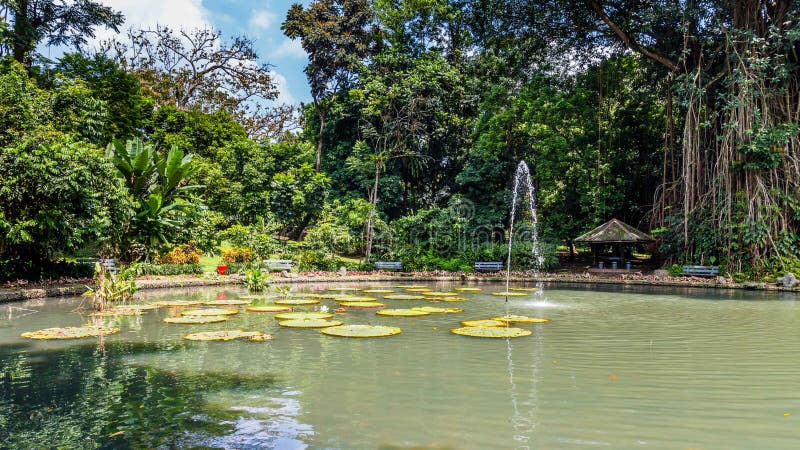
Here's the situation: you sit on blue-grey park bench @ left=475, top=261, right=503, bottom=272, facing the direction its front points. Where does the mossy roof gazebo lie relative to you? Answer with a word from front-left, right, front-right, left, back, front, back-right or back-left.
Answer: left

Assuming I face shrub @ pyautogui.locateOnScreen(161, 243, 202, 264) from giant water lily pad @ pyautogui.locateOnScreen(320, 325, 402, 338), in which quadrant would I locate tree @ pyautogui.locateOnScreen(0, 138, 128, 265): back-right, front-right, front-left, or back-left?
front-left

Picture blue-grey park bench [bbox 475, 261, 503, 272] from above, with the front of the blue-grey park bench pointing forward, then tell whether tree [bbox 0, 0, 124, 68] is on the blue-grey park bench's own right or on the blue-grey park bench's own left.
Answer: on the blue-grey park bench's own right

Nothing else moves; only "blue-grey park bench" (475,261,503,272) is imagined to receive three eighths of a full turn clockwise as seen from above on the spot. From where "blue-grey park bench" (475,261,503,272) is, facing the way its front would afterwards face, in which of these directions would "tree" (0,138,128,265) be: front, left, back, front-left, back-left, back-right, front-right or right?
left

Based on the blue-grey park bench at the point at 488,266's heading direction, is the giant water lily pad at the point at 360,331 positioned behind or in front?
in front

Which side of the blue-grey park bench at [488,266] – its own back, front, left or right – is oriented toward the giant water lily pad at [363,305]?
front

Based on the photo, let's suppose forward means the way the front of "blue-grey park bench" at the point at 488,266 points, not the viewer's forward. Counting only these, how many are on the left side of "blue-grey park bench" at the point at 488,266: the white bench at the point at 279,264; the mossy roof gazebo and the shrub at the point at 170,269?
1

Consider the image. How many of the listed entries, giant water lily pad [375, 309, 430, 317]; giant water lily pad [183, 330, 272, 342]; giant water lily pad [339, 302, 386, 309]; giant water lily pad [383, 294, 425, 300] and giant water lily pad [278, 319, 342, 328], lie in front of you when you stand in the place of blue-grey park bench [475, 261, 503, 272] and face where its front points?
5

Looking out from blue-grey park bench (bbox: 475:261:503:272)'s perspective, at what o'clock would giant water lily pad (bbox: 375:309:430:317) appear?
The giant water lily pad is roughly at 12 o'clock from the blue-grey park bench.

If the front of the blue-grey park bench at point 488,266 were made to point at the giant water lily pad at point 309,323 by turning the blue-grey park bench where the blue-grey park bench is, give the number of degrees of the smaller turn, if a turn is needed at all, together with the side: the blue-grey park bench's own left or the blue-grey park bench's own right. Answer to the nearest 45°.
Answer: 0° — it already faces it

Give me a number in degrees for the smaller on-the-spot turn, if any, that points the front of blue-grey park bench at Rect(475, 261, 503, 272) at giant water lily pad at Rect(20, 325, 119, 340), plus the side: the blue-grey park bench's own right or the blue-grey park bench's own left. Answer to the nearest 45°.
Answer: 0° — it already faces it

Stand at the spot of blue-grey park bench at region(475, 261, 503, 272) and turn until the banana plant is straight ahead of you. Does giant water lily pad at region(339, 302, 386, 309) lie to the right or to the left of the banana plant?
left

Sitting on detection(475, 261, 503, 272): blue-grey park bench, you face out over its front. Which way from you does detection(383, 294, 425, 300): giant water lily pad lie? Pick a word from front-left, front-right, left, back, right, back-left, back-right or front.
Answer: front

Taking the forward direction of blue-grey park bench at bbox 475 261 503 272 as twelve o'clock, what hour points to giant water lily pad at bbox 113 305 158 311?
The giant water lily pad is roughly at 1 o'clock from the blue-grey park bench.

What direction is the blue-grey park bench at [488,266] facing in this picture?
toward the camera

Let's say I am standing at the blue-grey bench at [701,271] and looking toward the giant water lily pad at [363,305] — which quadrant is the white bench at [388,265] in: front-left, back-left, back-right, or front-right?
front-right
